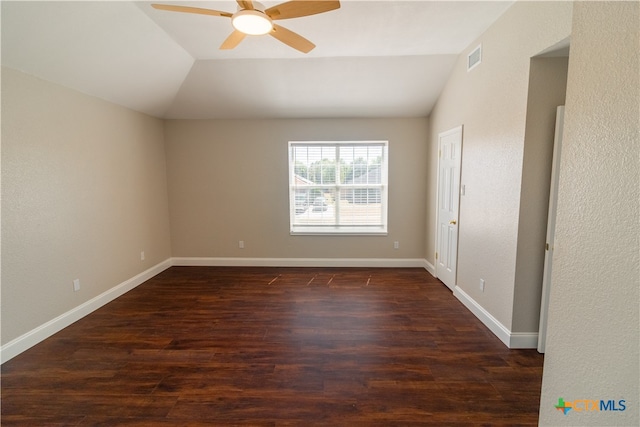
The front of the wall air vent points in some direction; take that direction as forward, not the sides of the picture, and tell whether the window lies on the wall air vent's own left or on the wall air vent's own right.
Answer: on the wall air vent's own right

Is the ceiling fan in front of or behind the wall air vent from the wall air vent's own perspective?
in front

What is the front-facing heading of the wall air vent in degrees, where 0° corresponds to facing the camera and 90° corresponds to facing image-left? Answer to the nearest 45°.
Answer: approximately 45°

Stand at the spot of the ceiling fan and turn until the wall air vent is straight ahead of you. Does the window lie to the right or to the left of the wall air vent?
left

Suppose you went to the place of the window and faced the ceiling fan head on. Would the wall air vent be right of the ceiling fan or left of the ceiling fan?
left
